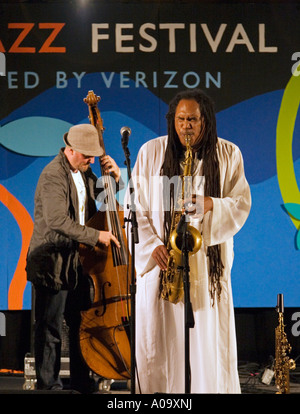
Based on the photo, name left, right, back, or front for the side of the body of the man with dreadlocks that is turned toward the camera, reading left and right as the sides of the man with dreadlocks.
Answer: front

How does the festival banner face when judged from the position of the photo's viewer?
facing the viewer

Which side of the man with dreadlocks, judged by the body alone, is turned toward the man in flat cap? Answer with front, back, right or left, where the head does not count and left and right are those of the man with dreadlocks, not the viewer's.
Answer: right

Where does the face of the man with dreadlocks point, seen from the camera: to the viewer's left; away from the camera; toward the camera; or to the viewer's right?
toward the camera

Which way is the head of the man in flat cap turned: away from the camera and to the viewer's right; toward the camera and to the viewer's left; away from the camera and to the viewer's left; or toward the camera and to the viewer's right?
toward the camera and to the viewer's right

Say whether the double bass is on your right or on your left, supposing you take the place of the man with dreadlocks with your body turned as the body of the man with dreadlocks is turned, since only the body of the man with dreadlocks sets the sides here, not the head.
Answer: on your right

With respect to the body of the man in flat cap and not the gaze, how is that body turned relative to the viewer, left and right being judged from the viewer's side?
facing the viewer and to the right of the viewer

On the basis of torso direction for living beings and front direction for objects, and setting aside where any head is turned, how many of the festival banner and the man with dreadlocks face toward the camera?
2
